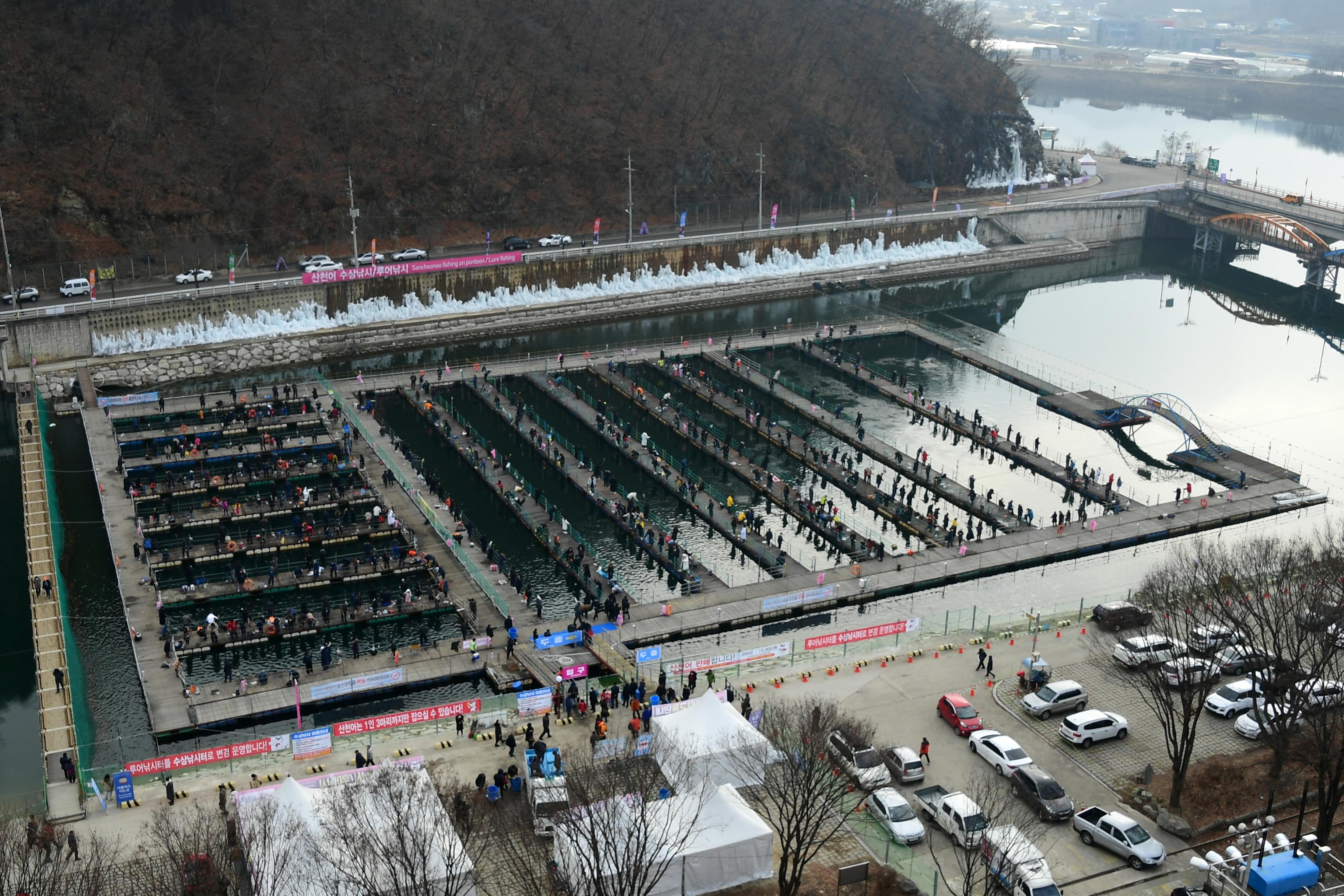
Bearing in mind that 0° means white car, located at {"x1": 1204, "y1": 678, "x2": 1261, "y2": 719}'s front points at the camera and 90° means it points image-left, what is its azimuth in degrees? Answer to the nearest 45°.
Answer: approximately 45°

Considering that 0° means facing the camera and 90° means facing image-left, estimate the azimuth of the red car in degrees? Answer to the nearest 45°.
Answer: approximately 315°

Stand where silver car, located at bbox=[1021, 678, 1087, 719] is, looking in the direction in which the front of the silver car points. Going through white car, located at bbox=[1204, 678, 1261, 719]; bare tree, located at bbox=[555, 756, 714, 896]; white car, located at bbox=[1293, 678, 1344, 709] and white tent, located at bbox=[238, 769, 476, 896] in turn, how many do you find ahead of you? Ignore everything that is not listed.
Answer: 2

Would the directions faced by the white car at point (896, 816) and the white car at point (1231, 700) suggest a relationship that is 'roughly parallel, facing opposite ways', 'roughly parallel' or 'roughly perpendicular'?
roughly perpendicular

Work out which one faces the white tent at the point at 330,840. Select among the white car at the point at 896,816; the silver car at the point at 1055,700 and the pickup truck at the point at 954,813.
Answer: the silver car

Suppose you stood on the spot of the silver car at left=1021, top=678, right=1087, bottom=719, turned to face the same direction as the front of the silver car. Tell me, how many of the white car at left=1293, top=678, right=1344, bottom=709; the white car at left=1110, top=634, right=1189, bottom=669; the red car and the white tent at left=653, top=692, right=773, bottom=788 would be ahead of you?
2

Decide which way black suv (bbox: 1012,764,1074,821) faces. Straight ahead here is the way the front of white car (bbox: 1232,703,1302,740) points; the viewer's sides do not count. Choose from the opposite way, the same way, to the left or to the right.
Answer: to the left

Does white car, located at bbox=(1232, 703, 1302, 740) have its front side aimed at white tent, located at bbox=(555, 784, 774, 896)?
yes

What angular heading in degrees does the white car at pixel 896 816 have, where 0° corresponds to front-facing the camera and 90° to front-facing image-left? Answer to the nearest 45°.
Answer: approximately 315°

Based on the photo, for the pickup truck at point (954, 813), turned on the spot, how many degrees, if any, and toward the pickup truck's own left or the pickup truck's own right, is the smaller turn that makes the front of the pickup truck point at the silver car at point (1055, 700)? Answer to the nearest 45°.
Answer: approximately 135° to the pickup truck's own left

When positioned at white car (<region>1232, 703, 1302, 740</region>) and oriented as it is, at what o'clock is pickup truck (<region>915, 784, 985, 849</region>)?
The pickup truck is roughly at 12 o'clock from the white car.

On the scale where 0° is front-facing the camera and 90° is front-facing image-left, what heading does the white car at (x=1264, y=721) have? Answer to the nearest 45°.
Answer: approximately 45°

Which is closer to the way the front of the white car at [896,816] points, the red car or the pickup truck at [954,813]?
the pickup truck

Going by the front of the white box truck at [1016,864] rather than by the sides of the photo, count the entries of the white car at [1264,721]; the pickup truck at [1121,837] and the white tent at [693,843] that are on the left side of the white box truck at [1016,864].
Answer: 2
